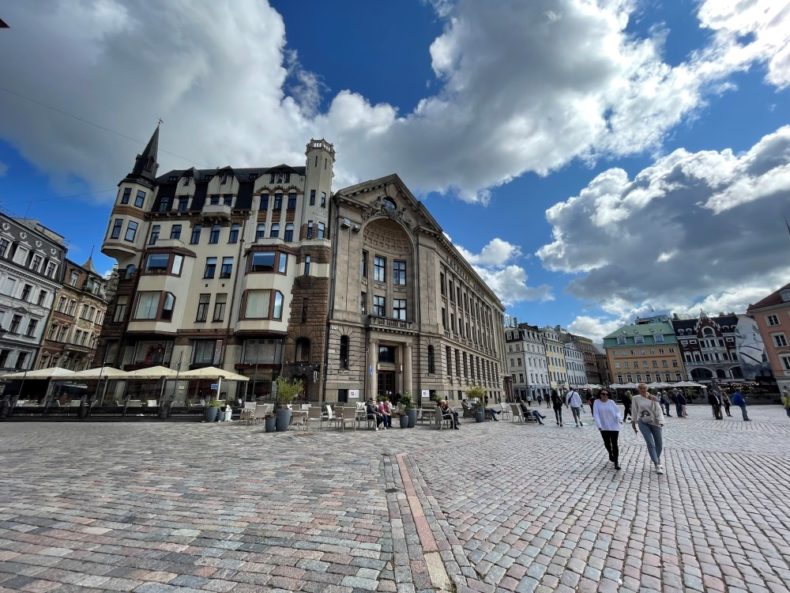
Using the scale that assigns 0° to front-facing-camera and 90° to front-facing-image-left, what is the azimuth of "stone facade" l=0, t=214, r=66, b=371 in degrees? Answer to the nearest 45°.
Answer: approximately 315°

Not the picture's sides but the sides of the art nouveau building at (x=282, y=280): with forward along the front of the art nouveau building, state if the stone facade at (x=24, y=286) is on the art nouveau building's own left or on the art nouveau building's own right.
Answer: on the art nouveau building's own right

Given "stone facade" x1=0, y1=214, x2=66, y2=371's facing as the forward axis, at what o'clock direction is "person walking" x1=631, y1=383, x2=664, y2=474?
The person walking is roughly at 1 o'clock from the stone facade.

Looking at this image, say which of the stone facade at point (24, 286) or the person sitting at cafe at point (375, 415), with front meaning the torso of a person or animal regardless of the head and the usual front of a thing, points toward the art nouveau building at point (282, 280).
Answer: the stone facade

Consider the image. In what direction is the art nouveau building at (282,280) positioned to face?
toward the camera

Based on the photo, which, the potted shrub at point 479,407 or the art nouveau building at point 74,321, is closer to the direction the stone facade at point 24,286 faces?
the potted shrub

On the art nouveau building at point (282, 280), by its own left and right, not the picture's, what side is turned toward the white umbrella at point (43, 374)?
right

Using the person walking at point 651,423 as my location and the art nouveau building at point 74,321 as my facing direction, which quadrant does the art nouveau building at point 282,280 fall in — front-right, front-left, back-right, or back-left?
front-right
